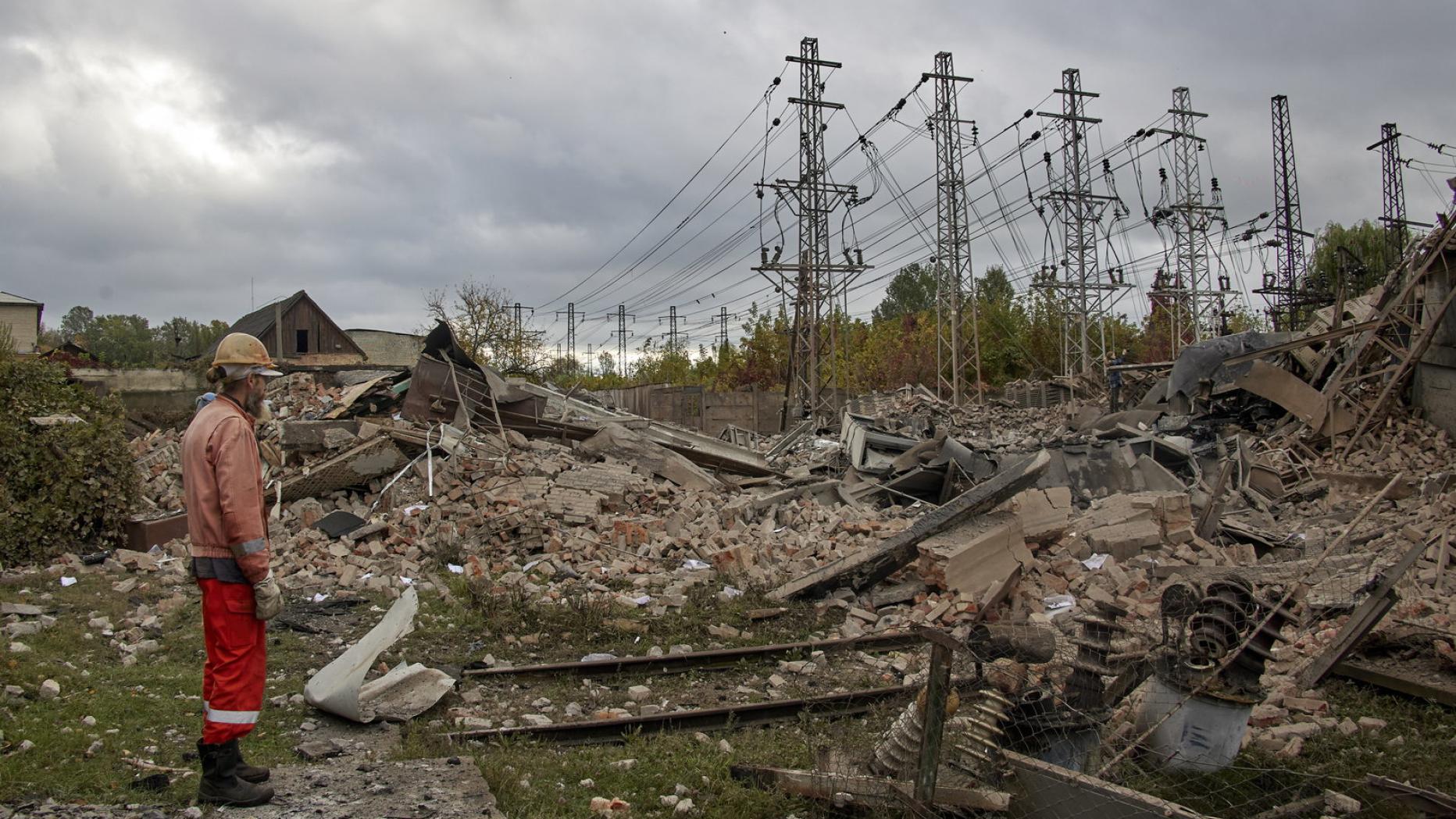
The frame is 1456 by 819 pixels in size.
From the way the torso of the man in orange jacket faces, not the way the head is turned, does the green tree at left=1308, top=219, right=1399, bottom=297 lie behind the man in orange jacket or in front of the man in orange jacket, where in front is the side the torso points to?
in front

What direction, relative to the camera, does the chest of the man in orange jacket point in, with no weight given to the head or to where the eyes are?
to the viewer's right

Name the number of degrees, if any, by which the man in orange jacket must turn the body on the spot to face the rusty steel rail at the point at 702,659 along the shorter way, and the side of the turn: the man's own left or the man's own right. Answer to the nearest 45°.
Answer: approximately 45° to the man's own left

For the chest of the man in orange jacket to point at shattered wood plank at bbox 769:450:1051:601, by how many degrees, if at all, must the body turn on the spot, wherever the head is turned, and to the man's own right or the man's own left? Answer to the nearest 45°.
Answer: approximately 45° to the man's own left

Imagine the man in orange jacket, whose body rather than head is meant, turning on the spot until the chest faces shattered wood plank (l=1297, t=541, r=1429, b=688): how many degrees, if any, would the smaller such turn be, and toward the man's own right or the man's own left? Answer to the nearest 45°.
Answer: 0° — they already face it

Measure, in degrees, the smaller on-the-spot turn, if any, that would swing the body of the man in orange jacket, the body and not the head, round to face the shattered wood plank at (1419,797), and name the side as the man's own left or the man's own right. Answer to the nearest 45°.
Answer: approximately 45° to the man's own right

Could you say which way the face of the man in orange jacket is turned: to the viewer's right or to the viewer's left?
to the viewer's right

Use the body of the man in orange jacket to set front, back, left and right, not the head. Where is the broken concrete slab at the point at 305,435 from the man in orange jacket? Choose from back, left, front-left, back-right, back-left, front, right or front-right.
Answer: left

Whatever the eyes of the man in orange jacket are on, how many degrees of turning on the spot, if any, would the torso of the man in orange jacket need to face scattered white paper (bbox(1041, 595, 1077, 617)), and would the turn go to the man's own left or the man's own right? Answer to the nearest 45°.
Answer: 0° — they already face it

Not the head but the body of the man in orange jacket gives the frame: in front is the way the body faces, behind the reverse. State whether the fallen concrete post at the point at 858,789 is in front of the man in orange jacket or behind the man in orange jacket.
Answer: in front

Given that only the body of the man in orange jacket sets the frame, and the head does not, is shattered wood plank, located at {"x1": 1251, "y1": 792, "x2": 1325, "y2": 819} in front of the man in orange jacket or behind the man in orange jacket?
in front
